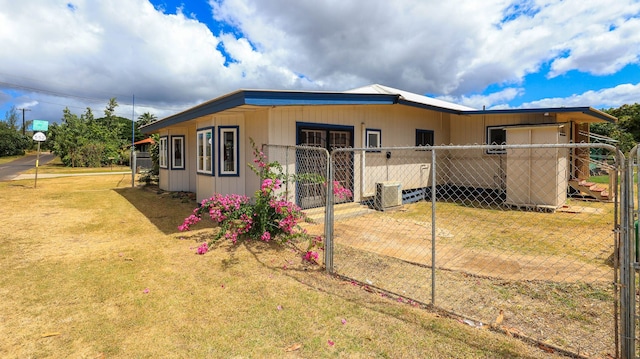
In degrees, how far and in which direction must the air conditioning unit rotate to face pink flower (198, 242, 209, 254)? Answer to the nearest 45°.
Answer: approximately 90° to its right

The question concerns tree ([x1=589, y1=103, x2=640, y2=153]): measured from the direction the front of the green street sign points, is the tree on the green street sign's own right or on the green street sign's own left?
on the green street sign's own left

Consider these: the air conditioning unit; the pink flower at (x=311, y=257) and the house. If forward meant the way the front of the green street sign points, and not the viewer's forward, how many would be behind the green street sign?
0

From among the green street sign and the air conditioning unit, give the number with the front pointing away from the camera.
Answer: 0

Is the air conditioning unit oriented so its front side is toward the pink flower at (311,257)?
no

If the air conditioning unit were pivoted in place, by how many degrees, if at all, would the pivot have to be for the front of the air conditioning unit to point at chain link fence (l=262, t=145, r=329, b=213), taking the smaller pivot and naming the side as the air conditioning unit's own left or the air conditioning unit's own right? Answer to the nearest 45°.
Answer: approximately 90° to the air conditioning unit's own right

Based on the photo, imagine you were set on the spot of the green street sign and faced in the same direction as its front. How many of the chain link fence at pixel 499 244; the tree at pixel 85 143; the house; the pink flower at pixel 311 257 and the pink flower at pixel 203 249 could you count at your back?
1

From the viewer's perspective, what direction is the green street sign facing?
toward the camera

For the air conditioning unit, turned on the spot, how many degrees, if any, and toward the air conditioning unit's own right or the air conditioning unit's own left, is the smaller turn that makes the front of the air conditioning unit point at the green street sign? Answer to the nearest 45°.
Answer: approximately 135° to the air conditioning unit's own right

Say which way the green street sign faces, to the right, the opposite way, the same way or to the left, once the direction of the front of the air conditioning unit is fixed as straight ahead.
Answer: the same way

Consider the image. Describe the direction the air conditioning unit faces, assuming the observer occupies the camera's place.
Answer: facing the viewer and to the right of the viewer

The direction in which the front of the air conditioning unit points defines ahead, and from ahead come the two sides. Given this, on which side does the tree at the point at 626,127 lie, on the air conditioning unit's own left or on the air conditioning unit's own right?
on the air conditioning unit's own left

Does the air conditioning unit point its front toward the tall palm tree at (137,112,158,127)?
no

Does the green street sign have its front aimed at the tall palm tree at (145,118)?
no

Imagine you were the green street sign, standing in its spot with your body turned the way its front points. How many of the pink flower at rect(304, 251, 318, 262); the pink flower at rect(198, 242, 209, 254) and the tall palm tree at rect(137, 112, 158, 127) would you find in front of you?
2

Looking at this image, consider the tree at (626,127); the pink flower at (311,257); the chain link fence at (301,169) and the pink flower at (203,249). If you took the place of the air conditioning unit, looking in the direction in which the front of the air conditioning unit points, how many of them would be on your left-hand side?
1

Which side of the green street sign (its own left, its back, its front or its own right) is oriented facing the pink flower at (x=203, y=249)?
front

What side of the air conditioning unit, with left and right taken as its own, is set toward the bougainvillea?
right
